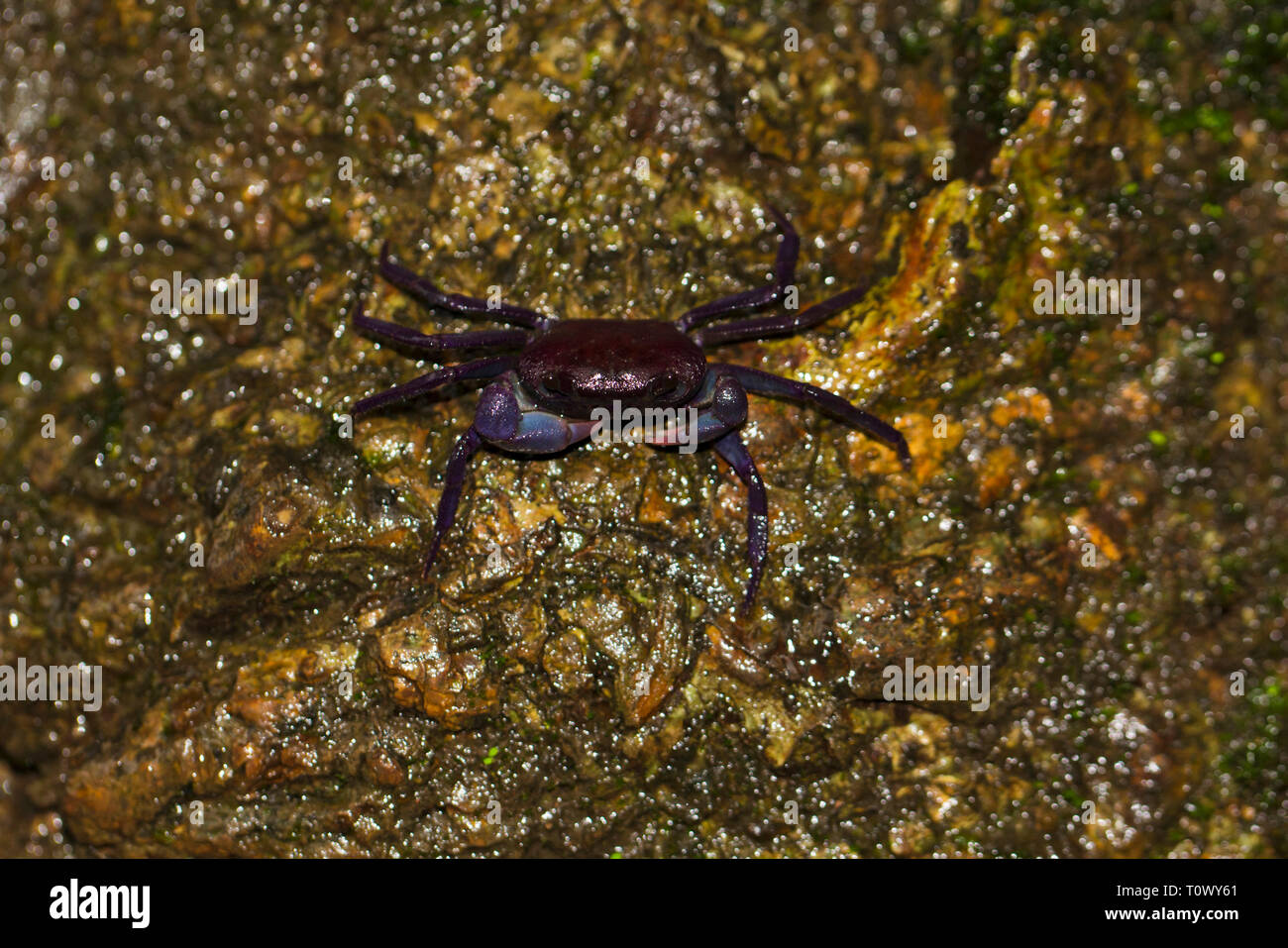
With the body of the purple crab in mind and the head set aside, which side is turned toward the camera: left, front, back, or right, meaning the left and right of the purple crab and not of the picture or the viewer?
front
